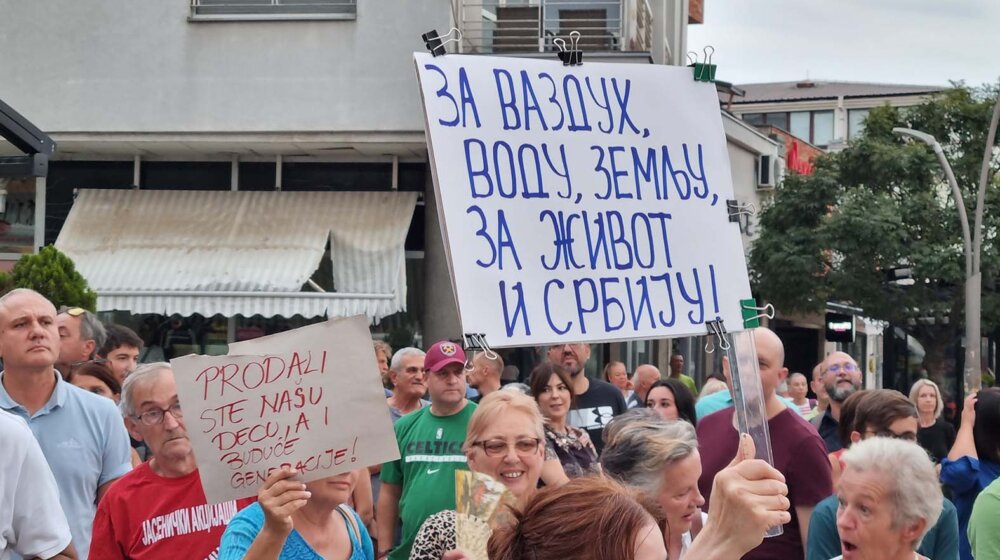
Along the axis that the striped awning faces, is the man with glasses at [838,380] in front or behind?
in front

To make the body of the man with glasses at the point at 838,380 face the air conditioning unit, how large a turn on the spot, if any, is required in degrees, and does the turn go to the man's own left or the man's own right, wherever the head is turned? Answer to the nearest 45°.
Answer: approximately 180°

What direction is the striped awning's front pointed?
toward the camera

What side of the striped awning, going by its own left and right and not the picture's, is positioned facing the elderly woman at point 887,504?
front

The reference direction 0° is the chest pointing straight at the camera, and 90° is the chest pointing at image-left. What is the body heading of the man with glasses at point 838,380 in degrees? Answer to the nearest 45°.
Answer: approximately 0°

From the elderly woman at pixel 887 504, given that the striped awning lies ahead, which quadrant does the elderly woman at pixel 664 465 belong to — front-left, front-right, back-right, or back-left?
front-left

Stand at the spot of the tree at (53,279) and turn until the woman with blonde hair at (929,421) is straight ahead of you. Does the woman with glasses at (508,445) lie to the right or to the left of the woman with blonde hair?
right

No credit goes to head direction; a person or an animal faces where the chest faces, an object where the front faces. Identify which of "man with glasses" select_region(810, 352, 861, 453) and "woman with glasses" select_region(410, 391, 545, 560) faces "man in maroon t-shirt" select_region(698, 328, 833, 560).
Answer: the man with glasses

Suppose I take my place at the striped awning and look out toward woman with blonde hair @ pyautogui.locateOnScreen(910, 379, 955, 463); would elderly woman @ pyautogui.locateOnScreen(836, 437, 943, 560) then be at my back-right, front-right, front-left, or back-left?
front-right

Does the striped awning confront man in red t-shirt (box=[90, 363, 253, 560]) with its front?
yes

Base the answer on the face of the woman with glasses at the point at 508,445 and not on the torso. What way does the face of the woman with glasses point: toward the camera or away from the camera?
toward the camera

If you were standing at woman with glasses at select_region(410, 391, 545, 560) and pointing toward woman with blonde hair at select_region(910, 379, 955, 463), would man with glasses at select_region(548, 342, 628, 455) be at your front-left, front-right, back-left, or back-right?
front-left

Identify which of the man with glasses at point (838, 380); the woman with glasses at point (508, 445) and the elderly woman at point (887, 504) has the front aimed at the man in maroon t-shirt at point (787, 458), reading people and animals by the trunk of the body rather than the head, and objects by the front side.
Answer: the man with glasses

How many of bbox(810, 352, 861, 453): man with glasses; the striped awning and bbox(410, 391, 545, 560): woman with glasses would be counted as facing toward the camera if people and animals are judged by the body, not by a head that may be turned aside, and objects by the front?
3

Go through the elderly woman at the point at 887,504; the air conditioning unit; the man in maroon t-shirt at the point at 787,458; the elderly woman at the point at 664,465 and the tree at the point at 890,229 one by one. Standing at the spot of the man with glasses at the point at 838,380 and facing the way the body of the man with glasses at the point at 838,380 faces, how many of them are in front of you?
3
